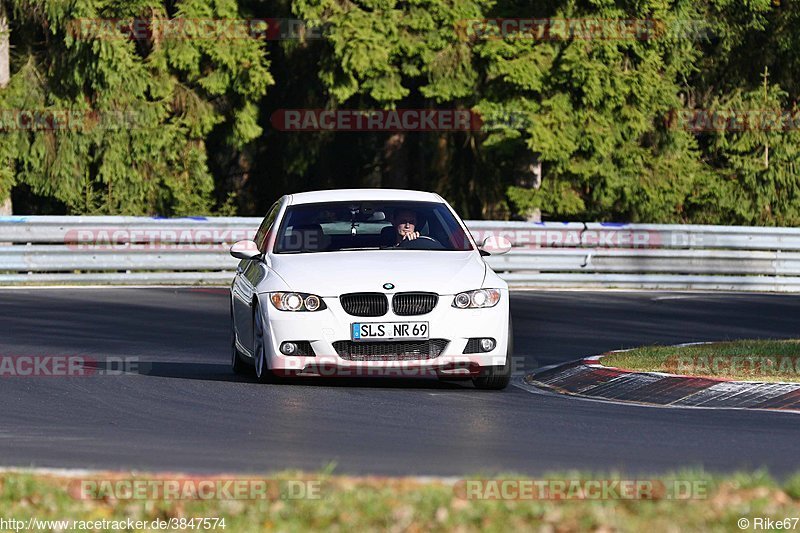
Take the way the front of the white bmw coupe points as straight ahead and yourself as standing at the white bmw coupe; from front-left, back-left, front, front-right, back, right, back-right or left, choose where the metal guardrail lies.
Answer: back

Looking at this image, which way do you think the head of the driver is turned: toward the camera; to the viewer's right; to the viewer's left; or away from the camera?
toward the camera

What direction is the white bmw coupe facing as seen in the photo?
toward the camera
